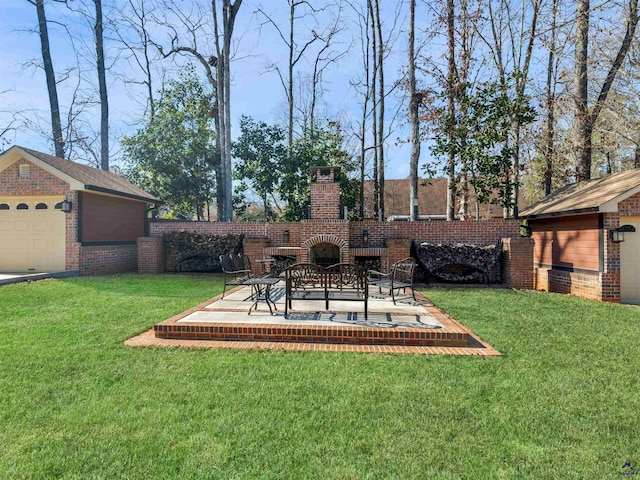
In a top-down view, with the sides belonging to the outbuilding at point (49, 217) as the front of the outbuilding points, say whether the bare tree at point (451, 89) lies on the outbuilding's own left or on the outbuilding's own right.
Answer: on the outbuilding's own left

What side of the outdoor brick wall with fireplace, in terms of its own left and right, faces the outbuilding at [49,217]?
right

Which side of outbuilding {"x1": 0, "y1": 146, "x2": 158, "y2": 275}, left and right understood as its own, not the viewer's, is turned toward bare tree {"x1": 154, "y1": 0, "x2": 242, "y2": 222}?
back

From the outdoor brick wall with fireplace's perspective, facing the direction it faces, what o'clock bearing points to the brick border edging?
The brick border edging is roughly at 12 o'clock from the outdoor brick wall with fireplace.

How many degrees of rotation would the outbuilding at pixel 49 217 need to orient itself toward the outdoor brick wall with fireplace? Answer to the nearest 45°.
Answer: approximately 90° to its left

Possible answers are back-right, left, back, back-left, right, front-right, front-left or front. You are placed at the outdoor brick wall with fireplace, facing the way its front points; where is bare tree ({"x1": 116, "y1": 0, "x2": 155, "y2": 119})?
back-right

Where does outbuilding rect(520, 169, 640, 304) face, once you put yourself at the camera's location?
facing the viewer and to the right of the viewer

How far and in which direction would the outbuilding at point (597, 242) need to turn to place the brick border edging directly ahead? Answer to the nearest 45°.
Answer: approximately 90° to its right

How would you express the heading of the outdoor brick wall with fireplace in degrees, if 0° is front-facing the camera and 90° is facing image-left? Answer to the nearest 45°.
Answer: approximately 0°

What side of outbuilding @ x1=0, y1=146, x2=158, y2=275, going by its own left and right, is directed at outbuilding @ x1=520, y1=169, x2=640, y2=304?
left

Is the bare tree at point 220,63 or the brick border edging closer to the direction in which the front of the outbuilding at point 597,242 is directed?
the brick border edging

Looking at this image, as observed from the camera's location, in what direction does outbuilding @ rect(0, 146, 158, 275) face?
facing the viewer and to the left of the viewer

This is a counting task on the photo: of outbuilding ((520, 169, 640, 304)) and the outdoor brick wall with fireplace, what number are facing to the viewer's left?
0
